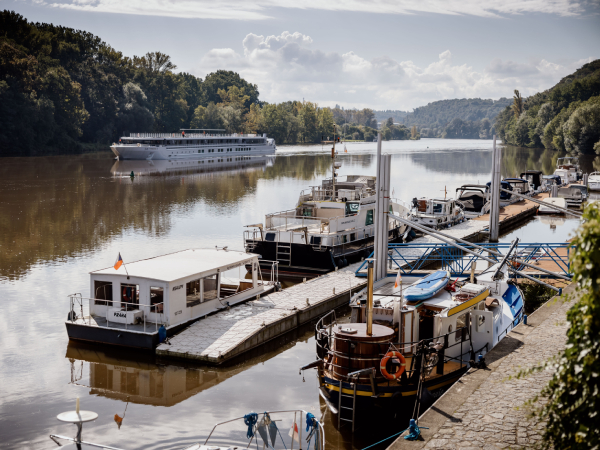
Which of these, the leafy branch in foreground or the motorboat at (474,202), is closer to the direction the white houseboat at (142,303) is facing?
the motorboat

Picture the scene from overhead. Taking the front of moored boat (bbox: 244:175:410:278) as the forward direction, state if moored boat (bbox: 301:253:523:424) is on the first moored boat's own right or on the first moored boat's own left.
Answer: on the first moored boat's own right

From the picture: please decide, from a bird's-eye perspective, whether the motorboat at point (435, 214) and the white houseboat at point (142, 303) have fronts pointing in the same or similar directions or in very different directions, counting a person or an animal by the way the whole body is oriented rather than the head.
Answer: same or similar directions

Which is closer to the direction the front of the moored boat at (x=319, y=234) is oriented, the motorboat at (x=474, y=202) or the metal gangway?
the motorboat

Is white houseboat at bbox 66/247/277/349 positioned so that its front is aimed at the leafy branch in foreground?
no

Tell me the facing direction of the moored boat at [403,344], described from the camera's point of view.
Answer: facing away from the viewer and to the right of the viewer

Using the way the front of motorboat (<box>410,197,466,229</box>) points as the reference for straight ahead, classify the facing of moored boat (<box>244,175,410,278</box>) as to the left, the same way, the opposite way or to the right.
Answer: the same way

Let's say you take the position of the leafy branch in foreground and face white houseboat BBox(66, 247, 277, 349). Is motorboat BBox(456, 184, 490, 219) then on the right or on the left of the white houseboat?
right

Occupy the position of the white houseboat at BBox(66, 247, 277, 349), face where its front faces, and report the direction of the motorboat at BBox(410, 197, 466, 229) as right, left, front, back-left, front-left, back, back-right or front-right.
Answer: front
